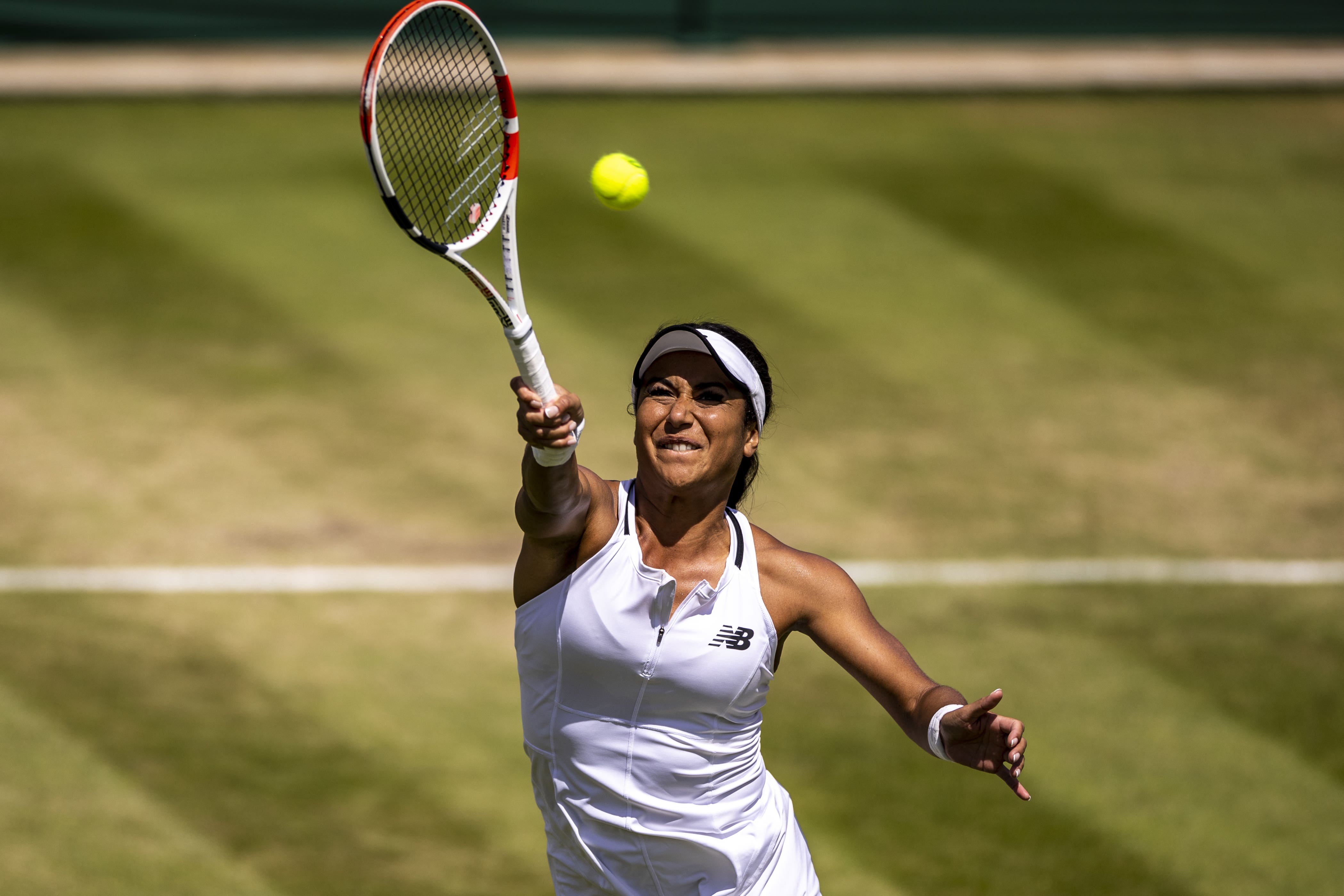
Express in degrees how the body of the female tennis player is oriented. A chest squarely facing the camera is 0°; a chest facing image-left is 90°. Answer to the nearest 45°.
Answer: approximately 0°
